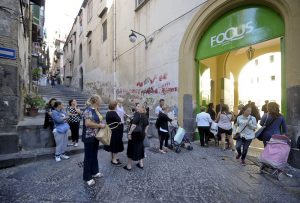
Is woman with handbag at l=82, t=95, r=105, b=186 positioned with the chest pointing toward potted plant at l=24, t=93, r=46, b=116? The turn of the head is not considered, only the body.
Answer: no

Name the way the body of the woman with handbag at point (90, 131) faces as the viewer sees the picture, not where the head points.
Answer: to the viewer's right

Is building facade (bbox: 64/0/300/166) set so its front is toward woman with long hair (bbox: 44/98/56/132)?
yes

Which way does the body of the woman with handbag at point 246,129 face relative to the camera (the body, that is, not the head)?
toward the camera

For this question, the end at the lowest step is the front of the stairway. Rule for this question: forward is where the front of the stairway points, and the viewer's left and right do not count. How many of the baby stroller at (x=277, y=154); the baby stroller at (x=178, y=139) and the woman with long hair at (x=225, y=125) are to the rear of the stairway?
0

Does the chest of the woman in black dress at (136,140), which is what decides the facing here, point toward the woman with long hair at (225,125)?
no

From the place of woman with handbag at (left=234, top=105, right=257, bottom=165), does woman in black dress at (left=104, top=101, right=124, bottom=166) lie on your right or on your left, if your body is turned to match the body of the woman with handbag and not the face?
on your right

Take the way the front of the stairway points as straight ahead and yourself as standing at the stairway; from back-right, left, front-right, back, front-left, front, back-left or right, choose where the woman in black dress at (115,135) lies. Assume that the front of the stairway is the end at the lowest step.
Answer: front

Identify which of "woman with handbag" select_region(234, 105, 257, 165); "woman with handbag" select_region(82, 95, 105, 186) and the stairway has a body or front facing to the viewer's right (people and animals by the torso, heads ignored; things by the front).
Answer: "woman with handbag" select_region(82, 95, 105, 186)

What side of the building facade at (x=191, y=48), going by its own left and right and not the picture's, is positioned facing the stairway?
right

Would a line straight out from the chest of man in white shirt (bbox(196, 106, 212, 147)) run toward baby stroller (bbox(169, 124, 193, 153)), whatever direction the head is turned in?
no

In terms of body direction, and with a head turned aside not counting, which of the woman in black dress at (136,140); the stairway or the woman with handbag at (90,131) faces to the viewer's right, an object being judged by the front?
the woman with handbag
